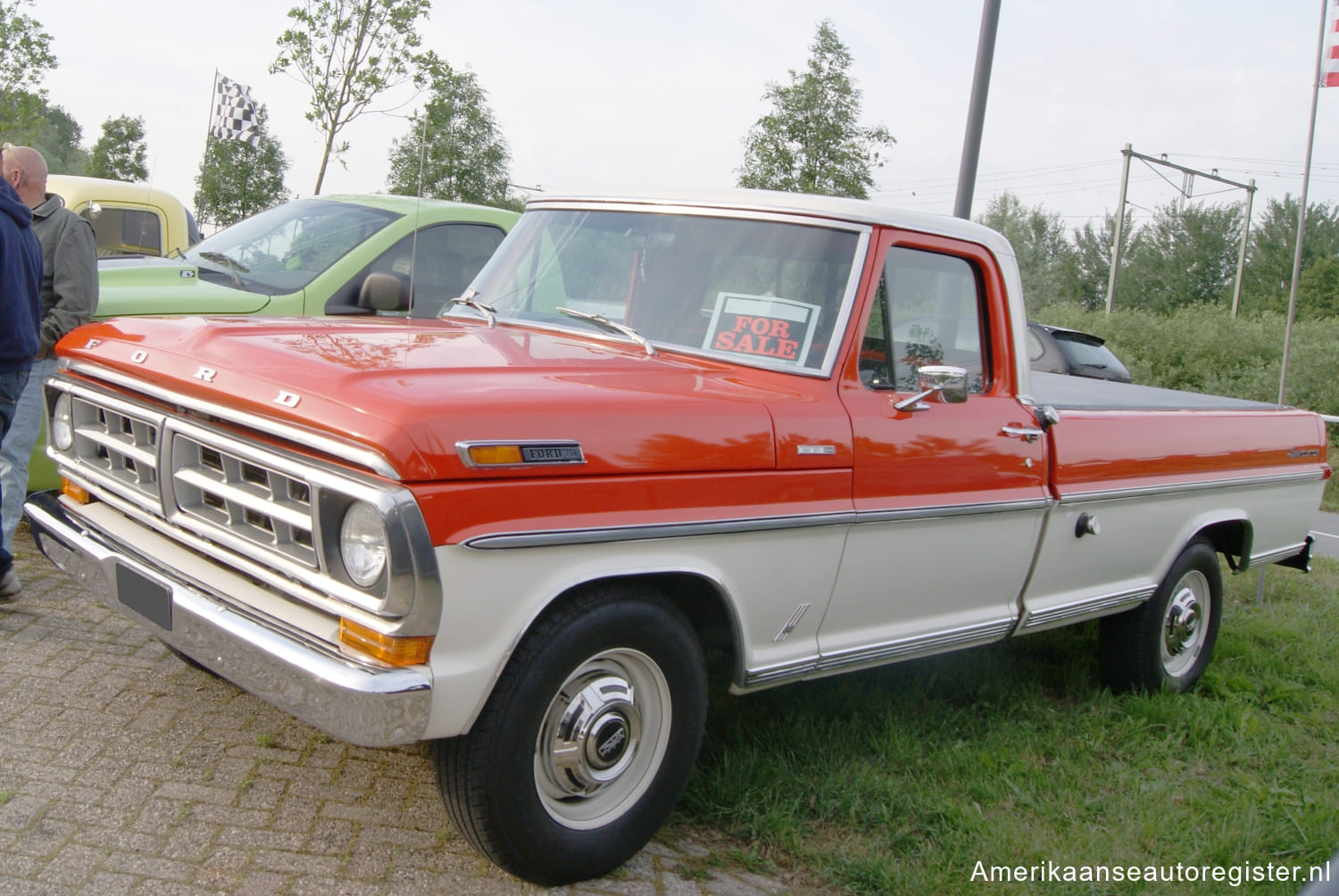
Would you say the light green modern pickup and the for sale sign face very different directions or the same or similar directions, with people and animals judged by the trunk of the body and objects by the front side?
same or similar directions

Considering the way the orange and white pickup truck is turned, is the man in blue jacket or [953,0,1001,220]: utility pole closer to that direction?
the man in blue jacket

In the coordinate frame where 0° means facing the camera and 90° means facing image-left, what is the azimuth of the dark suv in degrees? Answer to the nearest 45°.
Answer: approximately 135°

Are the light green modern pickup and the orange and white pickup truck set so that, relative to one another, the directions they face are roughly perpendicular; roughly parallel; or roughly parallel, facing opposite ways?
roughly parallel

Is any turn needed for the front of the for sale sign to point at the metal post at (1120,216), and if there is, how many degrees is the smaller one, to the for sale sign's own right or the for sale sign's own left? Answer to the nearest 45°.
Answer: approximately 135° to the for sale sign's own right

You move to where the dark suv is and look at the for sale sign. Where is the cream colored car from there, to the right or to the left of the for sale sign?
right

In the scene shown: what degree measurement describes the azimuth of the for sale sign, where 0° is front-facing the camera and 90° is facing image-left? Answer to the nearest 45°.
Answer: approximately 45°

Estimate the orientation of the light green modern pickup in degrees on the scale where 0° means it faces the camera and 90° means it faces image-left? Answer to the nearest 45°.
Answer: approximately 45°

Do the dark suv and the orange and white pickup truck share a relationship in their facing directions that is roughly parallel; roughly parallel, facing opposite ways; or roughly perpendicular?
roughly perpendicular

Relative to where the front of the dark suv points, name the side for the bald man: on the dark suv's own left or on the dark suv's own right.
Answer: on the dark suv's own left

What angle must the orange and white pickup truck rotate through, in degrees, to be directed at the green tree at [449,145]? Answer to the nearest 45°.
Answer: approximately 135° to its right

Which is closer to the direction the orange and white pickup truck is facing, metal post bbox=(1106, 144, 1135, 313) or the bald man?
the bald man

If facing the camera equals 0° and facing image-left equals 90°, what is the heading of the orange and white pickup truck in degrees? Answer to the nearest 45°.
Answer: approximately 45°

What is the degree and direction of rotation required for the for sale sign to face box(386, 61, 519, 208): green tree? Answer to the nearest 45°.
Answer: approximately 90° to its right

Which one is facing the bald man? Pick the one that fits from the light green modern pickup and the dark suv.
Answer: the light green modern pickup

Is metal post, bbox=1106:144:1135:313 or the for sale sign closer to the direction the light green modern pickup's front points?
the for sale sign

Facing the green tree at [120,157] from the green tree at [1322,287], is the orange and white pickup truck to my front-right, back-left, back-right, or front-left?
front-left

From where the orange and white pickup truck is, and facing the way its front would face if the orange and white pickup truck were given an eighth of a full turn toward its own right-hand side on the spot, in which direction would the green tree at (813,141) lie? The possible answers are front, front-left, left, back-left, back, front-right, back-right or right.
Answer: right

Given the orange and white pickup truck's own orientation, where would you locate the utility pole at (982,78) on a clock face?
The utility pole is roughly at 5 o'clock from the orange and white pickup truck.
